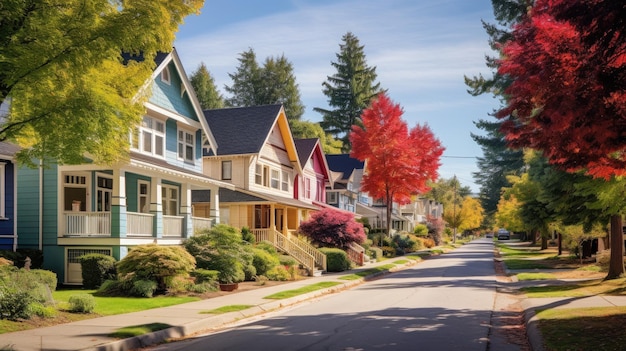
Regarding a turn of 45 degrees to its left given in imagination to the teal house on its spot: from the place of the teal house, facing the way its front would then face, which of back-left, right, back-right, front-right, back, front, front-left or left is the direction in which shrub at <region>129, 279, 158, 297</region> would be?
right

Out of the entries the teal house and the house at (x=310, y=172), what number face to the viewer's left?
0

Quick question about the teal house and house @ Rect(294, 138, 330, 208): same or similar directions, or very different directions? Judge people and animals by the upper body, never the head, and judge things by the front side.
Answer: same or similar directions

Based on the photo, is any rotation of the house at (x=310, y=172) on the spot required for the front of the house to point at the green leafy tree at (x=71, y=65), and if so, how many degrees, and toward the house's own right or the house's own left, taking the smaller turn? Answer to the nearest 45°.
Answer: approximately 45° to the house's own right

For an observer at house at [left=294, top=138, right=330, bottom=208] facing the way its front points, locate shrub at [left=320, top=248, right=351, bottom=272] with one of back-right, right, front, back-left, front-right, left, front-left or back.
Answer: front-right

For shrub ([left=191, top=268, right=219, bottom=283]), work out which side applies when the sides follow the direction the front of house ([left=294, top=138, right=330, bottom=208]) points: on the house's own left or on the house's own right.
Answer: on the house's own right

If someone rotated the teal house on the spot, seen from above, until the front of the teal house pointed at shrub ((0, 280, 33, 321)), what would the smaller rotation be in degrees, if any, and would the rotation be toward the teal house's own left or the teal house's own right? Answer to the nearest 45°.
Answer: approximately 45° to the teal house's own right

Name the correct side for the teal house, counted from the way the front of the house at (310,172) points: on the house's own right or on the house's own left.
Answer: on the house's own right

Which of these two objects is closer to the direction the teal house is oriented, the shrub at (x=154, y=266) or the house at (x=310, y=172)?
the shrub

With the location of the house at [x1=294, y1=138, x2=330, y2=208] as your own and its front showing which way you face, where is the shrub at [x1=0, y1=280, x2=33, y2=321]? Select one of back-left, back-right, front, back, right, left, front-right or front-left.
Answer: front-right

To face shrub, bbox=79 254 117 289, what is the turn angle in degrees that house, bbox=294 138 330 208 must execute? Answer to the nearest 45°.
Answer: approximately 45° to its right

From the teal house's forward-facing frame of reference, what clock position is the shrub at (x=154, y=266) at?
The shrub is roughly at 1 o'clock from the teal house.

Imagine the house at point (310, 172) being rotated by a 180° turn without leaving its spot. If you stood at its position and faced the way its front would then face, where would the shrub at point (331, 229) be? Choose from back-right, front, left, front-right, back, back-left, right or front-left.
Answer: back-left

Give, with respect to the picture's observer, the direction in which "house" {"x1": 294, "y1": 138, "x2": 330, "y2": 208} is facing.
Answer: facing the viewer and to the right of the viewer

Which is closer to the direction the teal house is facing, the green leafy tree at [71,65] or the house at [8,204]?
the green leafy tree
